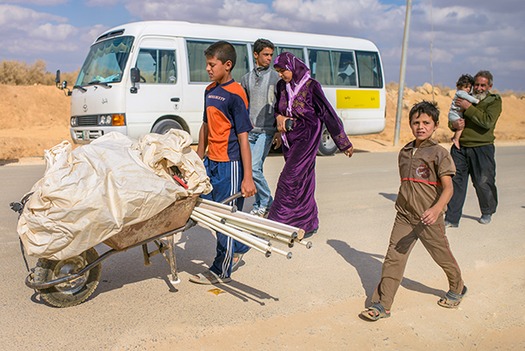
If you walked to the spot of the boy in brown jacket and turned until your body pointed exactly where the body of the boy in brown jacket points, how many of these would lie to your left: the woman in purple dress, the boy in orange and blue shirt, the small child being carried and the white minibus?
0

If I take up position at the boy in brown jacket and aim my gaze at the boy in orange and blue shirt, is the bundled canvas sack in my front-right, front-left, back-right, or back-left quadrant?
front-left

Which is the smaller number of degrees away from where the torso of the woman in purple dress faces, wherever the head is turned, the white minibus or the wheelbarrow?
the wheelbarrow

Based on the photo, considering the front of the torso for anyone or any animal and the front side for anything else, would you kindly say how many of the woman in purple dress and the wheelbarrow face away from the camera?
0

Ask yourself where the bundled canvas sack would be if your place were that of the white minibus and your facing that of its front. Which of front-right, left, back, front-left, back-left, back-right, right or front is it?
front-left

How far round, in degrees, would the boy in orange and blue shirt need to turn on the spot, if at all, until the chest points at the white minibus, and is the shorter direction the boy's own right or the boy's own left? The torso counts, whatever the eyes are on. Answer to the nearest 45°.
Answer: approximately 135° to the boy's own right

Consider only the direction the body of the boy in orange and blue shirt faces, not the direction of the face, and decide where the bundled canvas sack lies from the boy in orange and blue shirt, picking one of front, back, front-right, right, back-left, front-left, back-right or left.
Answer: front

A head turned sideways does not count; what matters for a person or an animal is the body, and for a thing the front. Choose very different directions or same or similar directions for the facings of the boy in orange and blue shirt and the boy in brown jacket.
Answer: same or similar directions

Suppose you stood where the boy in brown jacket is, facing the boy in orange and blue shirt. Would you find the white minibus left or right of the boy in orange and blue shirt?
right

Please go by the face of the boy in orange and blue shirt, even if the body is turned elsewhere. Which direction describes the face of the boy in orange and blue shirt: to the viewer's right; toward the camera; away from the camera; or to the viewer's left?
to the viewer's left

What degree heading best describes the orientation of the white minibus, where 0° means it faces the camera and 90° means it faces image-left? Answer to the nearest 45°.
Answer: approximately 45°

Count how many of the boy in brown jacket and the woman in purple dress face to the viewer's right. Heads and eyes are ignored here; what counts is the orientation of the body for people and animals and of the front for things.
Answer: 0

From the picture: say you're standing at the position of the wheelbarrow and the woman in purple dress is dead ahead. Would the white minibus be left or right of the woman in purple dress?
left

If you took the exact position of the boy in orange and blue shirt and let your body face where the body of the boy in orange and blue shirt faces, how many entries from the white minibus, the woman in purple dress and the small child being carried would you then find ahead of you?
0

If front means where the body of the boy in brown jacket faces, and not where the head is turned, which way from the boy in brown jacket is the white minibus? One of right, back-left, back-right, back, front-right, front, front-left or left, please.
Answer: right

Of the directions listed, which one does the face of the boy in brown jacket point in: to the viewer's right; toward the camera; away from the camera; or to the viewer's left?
toward the camera

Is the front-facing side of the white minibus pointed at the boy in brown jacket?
no

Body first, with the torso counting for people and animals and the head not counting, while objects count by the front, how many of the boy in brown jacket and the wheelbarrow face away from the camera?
0
